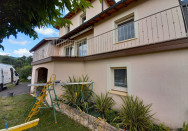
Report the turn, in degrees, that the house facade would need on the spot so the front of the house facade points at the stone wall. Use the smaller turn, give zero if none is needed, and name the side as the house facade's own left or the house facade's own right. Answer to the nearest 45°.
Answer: approximately 45° to the house facade's own right

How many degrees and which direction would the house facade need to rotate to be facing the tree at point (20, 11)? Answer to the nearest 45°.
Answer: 0° — it already faces it

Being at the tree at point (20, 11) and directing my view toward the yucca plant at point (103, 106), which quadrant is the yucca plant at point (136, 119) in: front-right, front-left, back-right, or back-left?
front-right

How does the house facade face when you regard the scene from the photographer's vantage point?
facing the viewer and to the left of the viewer
